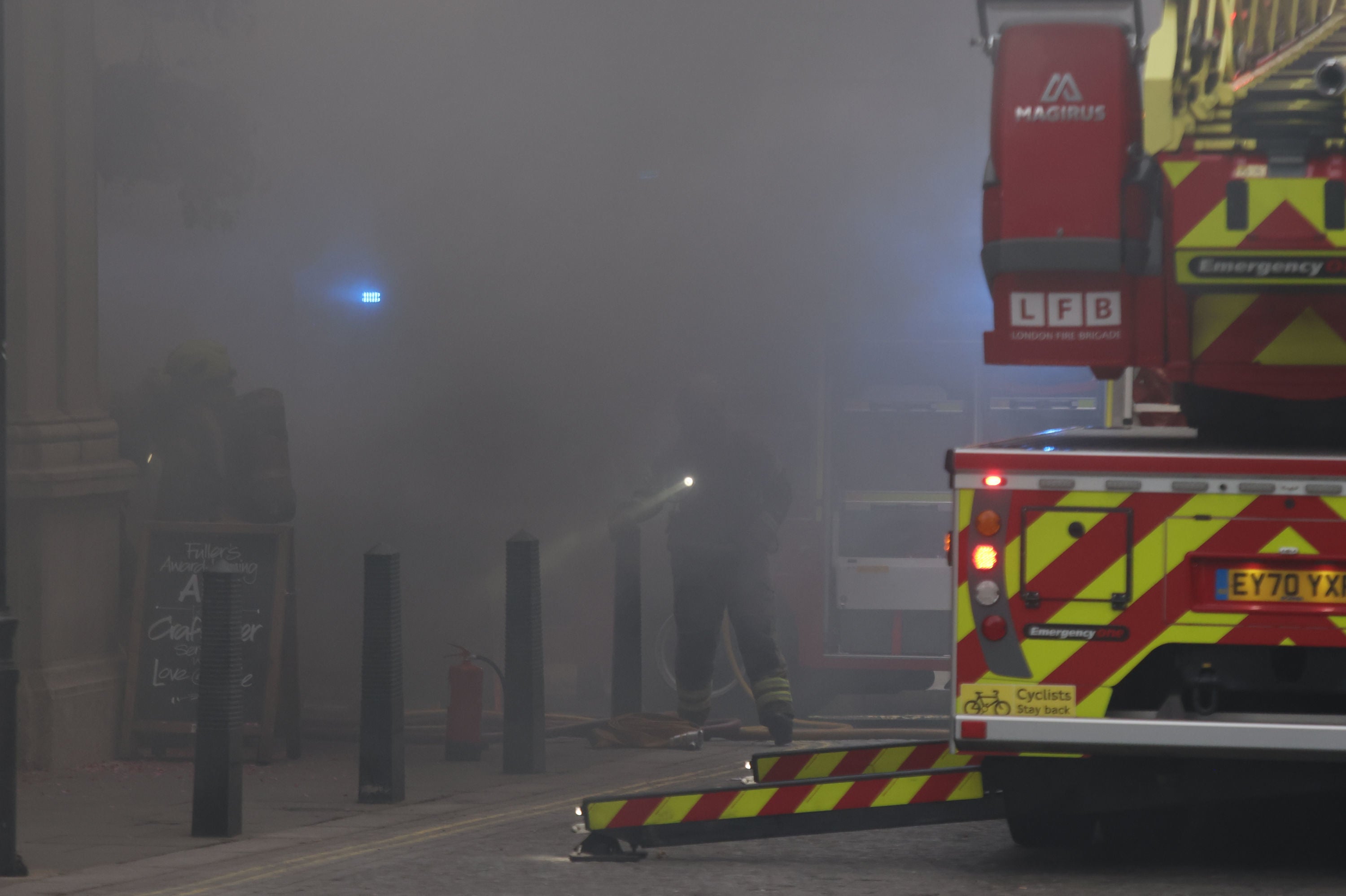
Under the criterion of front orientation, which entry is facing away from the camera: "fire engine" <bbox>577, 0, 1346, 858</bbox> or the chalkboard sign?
the fire engine

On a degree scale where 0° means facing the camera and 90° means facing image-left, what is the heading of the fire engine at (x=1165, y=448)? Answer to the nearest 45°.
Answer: approximately 180°

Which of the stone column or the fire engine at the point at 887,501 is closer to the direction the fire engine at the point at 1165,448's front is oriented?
the fire engine

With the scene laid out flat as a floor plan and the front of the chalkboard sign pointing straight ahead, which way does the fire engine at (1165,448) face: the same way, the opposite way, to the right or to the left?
the opposite way

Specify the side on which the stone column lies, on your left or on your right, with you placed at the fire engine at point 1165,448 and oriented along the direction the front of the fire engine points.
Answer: on your left

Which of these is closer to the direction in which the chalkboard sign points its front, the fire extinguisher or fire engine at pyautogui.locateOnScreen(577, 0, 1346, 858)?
the fire engine

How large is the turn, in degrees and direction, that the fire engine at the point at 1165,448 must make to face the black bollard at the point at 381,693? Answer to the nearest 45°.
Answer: approximately 45° to its left

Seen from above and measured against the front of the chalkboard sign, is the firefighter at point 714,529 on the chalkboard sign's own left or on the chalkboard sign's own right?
on the chalkboard sign's own left

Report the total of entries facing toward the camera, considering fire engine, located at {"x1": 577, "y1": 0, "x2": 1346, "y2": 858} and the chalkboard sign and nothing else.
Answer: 1

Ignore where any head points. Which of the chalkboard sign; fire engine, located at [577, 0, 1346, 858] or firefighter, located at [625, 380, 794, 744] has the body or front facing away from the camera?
the fire engine
